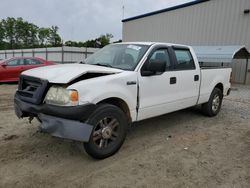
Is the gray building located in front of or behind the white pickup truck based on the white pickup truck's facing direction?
behind

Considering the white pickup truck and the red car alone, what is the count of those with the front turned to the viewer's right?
0

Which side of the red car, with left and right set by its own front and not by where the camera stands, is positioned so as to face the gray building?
back

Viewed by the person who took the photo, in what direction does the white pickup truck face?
facing the viewer and to the left of the viewer

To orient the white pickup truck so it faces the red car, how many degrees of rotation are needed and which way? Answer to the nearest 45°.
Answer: approximately 90° to its right

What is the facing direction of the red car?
to the viewer's left

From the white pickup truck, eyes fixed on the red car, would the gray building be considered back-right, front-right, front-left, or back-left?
front-right

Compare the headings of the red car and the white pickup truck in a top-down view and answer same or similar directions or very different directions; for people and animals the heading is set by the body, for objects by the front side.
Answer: same or similar directions

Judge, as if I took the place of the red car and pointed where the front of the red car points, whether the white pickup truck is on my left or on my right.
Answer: on my left

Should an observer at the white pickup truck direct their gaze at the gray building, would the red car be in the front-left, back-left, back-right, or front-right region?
front-left
